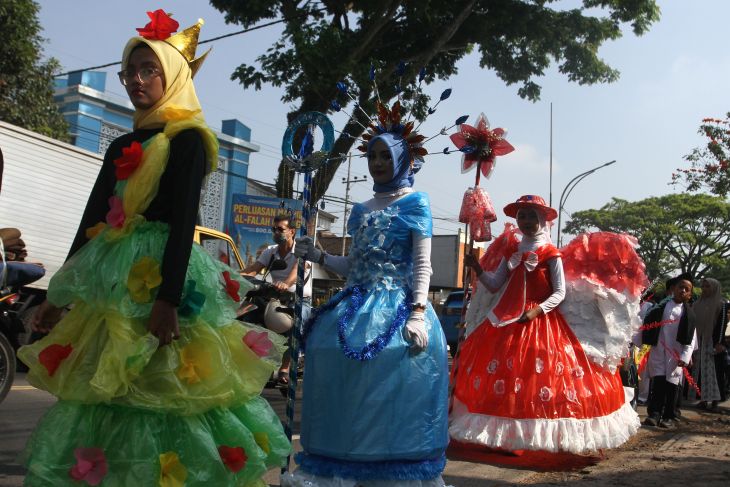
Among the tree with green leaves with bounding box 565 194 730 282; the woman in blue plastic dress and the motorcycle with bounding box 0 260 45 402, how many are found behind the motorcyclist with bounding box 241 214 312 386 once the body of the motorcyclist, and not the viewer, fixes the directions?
1

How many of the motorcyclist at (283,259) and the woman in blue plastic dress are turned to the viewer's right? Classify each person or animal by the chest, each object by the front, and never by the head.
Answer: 0

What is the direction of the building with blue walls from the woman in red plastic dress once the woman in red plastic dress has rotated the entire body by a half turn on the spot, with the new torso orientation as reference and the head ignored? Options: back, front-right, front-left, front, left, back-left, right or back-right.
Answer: left

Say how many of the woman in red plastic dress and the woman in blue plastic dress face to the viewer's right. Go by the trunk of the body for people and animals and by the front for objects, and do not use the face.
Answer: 0

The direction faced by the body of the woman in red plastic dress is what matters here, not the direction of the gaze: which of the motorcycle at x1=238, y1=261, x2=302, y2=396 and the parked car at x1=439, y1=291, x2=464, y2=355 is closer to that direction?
the motorcycle

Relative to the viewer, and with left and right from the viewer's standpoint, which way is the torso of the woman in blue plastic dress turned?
facing the viewer and to the left of the viewer

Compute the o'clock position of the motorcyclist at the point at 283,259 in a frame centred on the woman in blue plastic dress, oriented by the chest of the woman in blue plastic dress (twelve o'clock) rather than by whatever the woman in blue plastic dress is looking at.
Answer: The motorcyclist is roughly at 4 o'clock from the woman in blue plastic dress.

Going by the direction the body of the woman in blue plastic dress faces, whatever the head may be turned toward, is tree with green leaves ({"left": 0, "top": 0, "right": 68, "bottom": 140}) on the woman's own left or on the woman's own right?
on the woman's own right
